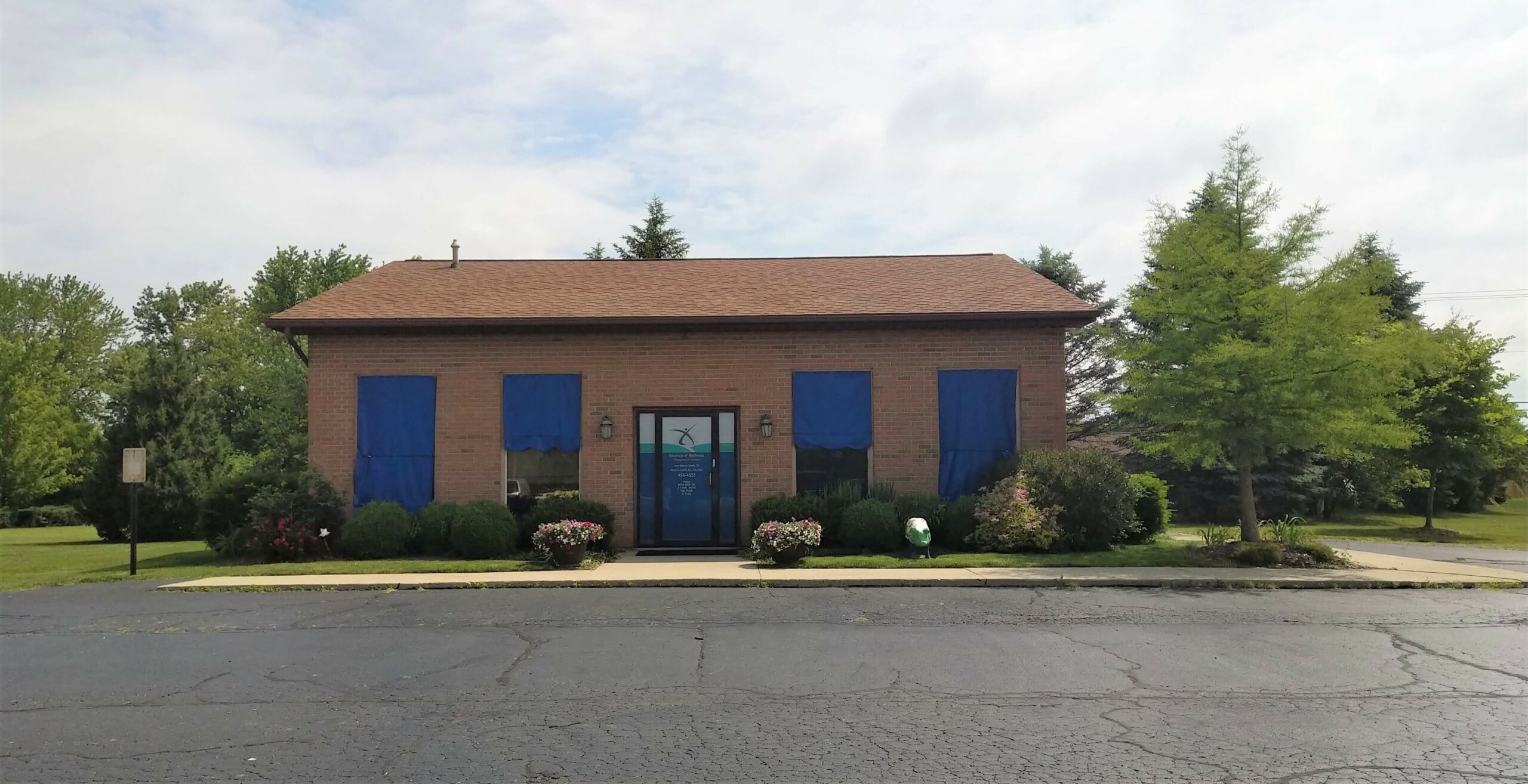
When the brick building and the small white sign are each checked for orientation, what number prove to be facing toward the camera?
2

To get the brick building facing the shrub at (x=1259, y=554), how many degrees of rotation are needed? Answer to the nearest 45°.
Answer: approximately 45° to its left

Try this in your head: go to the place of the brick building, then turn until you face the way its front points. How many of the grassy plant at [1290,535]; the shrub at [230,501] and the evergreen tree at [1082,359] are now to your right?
1

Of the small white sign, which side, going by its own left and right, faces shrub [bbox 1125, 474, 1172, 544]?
left

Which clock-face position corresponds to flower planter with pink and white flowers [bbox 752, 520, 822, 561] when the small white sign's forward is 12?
The flower planter with pink and white flowers is roughly at 10 o'clock from the small white sign.

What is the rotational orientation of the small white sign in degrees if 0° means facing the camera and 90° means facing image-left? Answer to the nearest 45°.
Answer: approximately 0°

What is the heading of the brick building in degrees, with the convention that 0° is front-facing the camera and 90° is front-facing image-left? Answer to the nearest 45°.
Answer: approximately 0°

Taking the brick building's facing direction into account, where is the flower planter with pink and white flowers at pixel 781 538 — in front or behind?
in front

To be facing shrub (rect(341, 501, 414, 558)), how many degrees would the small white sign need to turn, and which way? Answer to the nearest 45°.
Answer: approximately 90° to its left

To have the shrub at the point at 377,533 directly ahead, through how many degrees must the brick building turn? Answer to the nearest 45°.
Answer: approximately 90° to its right
